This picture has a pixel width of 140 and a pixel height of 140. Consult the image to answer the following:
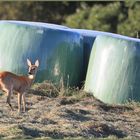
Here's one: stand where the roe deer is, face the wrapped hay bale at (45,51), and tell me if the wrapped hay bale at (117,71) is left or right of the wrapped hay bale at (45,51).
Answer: right

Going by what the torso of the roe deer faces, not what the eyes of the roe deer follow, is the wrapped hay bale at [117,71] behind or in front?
in front

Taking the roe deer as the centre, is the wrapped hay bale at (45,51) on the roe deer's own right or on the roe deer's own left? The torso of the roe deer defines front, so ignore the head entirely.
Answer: on the roe deer's own left

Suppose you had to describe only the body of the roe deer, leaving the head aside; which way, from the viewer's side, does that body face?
to the viewer's right
